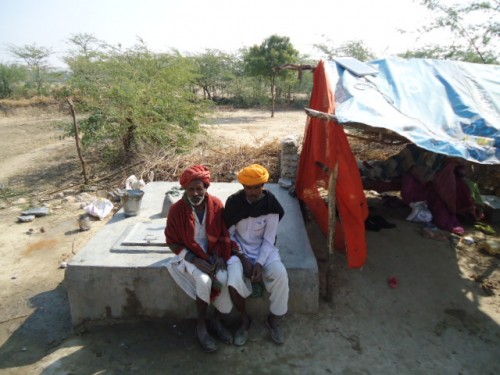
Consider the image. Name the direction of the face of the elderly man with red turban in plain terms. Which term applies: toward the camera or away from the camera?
toward the camera

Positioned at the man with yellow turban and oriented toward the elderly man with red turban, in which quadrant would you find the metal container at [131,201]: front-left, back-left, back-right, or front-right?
front-right

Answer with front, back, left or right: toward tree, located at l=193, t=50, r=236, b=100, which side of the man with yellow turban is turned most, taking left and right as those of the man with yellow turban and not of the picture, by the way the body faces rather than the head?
back

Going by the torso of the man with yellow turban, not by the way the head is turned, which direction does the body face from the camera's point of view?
toward the camera

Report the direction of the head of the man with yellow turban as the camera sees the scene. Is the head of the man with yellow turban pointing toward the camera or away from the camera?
toward the camera

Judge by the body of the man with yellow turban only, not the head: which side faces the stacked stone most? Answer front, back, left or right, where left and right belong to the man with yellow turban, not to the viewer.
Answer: back

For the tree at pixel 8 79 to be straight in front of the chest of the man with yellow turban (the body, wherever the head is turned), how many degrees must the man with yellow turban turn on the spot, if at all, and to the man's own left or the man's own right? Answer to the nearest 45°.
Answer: approximately 135° to the man's own right

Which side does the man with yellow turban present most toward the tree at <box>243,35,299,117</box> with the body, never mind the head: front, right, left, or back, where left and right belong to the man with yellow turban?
back

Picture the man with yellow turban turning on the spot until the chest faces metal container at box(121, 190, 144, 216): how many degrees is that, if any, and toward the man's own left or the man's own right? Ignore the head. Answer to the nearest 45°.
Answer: approximately 135° to the man's own right
